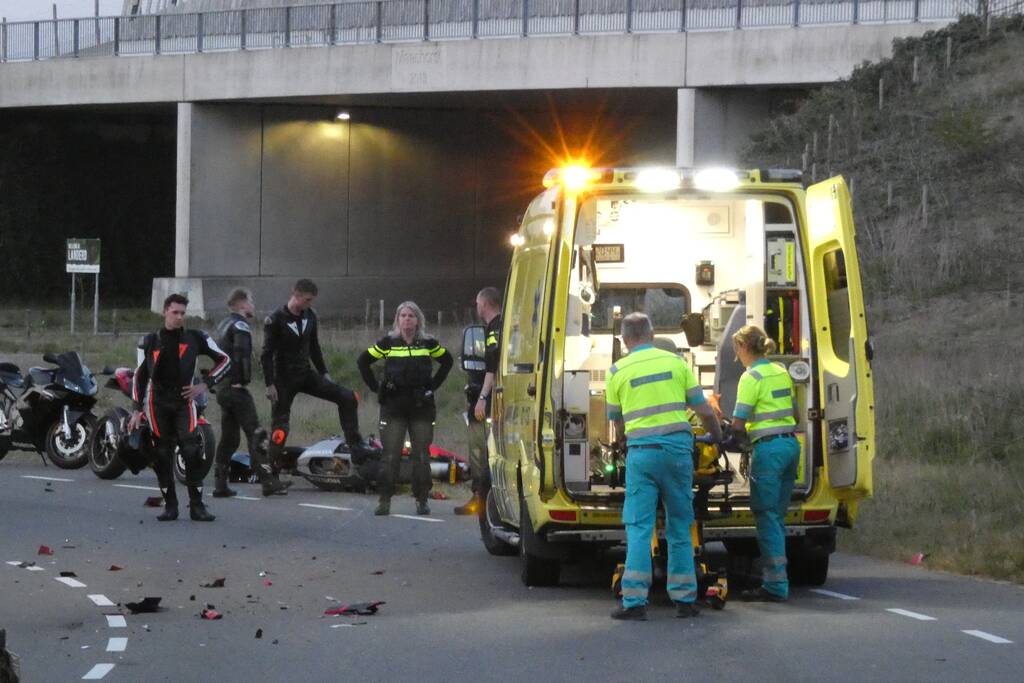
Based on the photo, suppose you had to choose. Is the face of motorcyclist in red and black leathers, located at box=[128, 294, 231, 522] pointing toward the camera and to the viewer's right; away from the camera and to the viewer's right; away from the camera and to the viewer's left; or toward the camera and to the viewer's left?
toward the camera and to the viewer's right

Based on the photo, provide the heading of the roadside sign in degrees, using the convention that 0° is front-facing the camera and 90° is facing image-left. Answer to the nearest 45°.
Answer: approximately 0°

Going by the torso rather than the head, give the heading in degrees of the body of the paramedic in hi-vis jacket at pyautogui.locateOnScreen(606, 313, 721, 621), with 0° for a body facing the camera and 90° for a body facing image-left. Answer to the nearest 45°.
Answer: approximately 180°

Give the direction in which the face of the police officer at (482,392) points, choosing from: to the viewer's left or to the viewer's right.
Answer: to the viewer's left

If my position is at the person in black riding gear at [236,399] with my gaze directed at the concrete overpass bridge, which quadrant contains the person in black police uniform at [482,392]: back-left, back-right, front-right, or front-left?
back-right

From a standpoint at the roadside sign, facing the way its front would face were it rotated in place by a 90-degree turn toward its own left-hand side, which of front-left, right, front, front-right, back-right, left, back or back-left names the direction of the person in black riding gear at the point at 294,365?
right

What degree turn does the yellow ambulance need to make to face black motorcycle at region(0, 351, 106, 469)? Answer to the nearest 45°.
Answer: approximately 45° to its left

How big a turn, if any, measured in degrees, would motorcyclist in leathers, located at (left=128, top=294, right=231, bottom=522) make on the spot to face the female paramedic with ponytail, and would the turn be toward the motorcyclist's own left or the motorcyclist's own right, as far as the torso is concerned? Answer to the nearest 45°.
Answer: approximately 45° to the motorcyclist's own left

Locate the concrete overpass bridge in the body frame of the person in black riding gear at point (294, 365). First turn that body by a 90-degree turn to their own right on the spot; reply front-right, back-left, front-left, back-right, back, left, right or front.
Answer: back-right

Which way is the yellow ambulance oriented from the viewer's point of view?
away from the camera

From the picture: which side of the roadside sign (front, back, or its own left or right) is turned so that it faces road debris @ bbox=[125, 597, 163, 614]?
front
